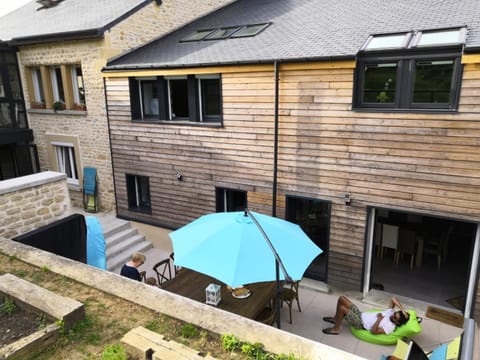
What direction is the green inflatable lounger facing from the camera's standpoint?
to the viewer's left

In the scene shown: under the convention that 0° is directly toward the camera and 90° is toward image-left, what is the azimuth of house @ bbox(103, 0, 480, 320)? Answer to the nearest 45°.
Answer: approximately 45°

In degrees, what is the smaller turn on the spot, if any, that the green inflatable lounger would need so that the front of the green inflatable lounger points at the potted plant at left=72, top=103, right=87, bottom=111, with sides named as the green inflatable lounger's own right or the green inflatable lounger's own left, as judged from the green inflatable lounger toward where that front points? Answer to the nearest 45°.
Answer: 0° — it already faces it

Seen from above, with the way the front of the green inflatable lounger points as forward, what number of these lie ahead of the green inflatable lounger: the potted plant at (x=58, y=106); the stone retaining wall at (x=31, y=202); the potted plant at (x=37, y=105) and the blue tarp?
4

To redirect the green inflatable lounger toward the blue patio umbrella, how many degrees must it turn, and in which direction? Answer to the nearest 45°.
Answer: approximately 45° to its left

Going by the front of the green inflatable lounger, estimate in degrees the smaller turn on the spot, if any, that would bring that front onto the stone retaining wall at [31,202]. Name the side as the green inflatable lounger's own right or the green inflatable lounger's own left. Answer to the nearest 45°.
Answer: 0° — it already faces it

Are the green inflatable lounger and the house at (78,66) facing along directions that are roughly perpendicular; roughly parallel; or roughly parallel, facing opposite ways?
roughly perpendicular

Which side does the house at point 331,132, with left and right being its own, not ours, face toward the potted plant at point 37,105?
right

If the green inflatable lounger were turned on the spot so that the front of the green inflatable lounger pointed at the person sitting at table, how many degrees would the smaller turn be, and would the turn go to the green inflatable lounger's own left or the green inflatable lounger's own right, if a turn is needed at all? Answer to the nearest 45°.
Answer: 0° — it already faces them

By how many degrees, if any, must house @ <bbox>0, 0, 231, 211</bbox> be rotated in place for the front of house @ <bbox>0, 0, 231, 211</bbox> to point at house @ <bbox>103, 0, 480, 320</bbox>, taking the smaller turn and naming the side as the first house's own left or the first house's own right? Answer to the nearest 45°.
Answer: approximately 90° to the first house's own left

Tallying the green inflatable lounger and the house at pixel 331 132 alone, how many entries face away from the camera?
0
